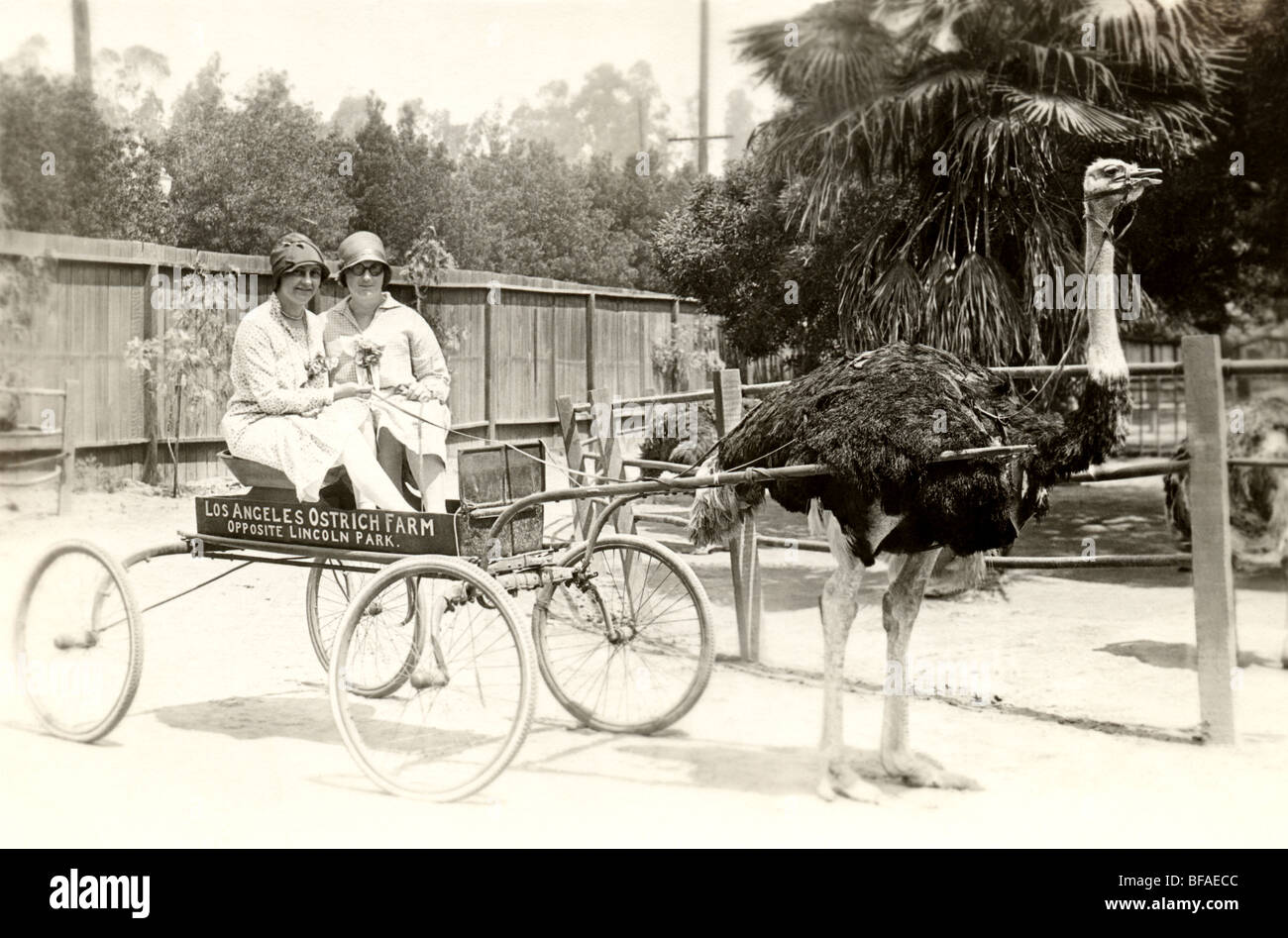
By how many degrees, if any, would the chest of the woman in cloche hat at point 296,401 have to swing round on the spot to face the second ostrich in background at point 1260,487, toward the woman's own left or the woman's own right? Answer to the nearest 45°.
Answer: approximately 45° to the woman's own left

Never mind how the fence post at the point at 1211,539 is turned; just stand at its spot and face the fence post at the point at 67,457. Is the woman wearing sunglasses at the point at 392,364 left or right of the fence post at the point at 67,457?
left

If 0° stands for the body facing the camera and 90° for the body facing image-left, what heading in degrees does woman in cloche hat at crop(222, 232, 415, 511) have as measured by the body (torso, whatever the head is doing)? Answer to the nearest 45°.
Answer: approximately 315°

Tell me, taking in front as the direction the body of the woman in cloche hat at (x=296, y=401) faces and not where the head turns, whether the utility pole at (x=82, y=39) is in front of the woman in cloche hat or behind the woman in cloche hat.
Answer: behind

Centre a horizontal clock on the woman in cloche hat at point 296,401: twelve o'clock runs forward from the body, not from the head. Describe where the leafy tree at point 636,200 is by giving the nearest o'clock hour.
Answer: The leafy tree is roughly at 8 o'clock from the woman in cloche hat.
